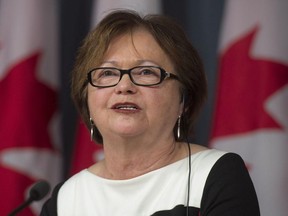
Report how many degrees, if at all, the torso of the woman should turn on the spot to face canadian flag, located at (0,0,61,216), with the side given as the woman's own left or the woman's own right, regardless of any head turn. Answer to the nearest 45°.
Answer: approximately 90° to the woman's own right

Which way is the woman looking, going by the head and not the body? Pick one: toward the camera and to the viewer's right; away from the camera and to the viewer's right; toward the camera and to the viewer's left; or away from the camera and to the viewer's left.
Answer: toward the camera and to the viewer's left

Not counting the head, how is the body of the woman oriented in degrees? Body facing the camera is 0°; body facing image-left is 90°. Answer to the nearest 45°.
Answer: approximately 45°

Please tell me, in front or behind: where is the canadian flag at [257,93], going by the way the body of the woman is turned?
behind
